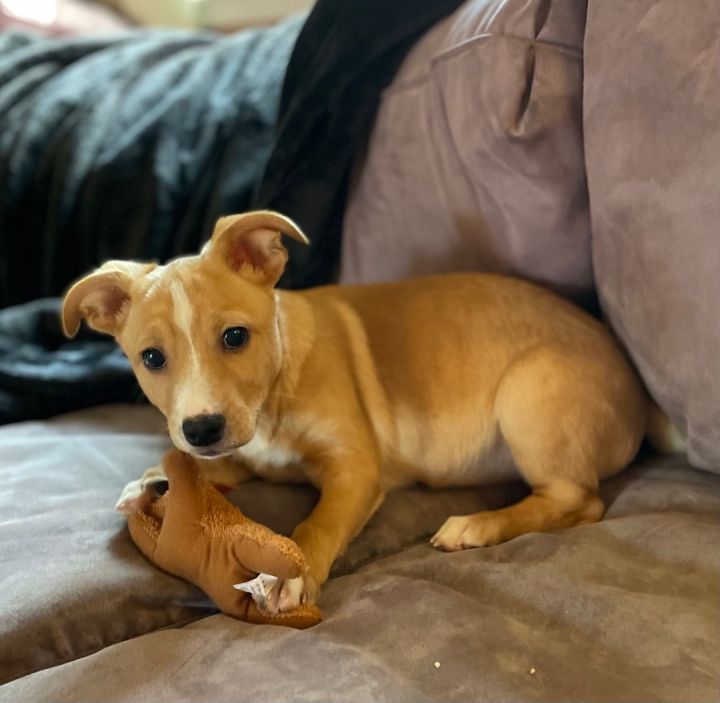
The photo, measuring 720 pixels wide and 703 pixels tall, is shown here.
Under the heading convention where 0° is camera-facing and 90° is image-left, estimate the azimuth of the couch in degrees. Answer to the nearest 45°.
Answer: approximately 45°
